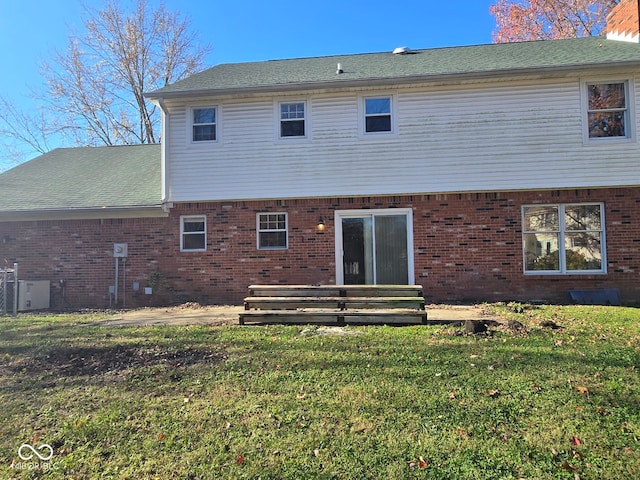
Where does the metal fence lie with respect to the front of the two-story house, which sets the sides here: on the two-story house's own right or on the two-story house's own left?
on the two-story house's own left

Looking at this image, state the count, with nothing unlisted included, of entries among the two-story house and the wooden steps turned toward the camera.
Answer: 1

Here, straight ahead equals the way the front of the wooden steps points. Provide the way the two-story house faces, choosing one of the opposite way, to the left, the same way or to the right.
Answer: the opposite way

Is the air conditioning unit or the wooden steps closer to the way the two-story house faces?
the wooden steps

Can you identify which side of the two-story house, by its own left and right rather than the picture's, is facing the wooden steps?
back

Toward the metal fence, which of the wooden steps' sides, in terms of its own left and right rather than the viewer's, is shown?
right

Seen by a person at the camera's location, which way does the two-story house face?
facing away from the viewer

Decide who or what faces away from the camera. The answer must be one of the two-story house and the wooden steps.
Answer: the two-story house

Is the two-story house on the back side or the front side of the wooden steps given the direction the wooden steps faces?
on the back side

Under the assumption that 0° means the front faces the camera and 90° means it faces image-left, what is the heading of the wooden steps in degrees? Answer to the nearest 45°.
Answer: approximately 0°

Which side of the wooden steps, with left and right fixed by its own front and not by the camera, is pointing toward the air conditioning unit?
right
